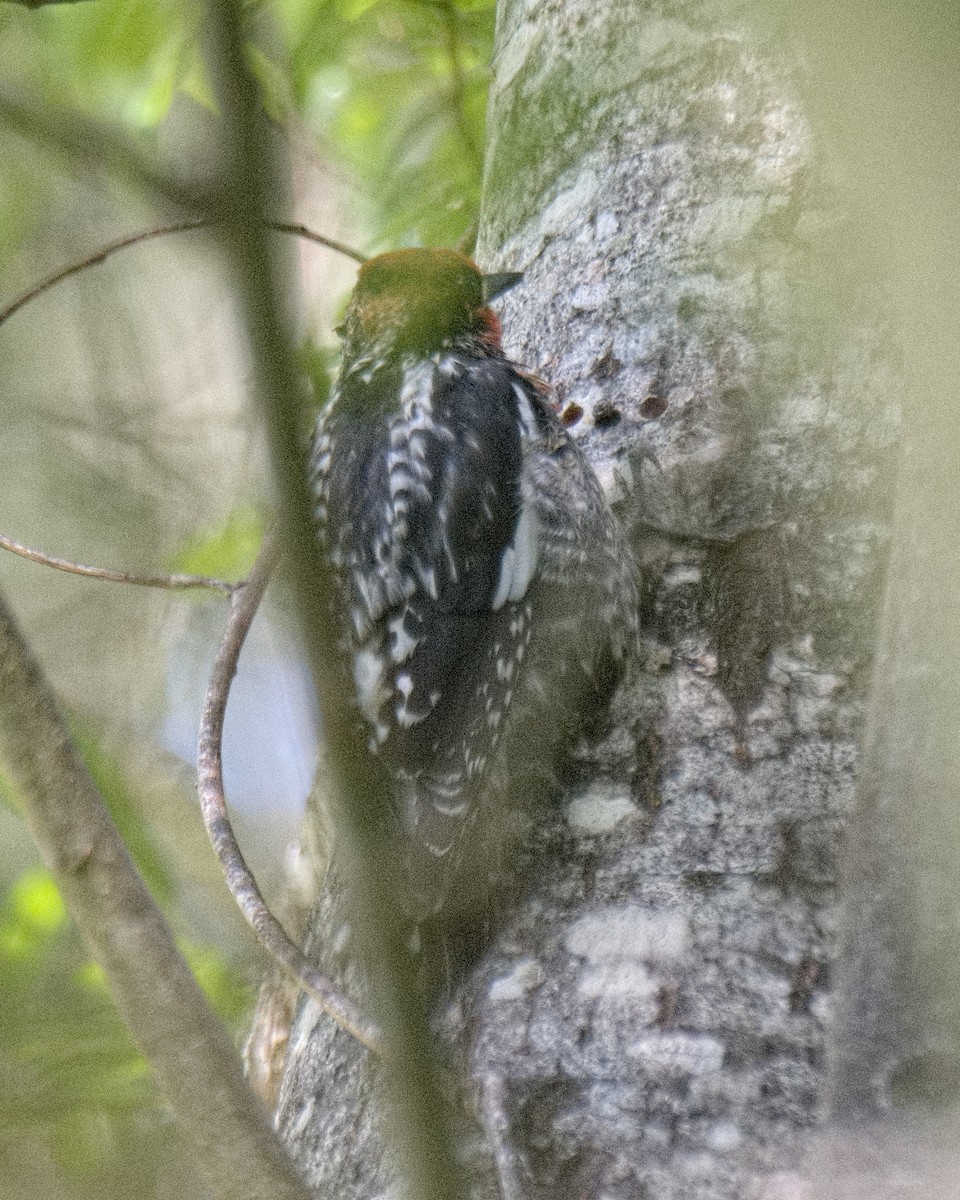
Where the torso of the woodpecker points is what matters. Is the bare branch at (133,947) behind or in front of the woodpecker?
behind

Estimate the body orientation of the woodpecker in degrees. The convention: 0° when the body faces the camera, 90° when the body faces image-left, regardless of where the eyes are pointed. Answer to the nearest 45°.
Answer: approximately 225°

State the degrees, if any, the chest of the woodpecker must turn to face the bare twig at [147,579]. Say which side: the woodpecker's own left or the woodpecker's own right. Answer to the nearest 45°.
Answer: approximately 135° to the woodpecker's own left

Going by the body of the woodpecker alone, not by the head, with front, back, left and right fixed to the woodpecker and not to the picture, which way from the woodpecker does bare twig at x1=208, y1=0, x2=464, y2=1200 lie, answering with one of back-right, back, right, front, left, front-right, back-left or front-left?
back-right

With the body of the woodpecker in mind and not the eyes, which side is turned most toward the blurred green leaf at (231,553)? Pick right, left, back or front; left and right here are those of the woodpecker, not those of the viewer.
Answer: left
